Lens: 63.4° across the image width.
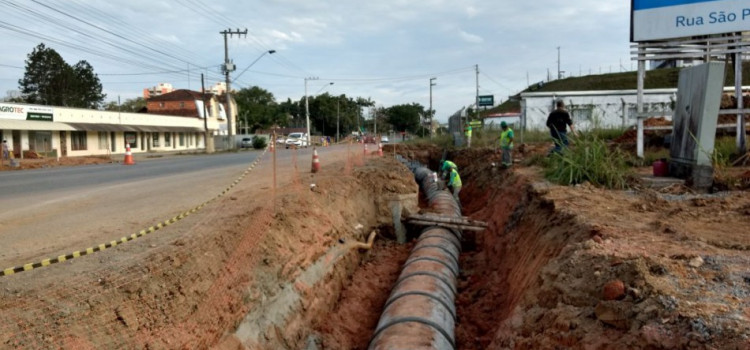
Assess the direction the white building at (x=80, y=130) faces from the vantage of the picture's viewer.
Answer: facing the viewer and to the right of the viewer

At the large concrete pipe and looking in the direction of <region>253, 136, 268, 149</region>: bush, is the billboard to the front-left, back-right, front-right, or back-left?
front-right

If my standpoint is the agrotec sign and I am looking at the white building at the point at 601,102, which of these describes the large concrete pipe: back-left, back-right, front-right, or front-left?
front-right

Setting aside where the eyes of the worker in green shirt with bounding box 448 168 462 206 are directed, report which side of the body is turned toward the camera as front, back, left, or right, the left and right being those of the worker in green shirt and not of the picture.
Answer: left

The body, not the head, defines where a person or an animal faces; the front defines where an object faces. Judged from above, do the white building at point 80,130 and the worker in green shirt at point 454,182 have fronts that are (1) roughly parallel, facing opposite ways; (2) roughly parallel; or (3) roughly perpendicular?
roughly parallel, facing opposite ways

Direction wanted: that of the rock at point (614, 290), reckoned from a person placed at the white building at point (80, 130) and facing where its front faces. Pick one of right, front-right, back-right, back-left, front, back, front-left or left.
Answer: front-right

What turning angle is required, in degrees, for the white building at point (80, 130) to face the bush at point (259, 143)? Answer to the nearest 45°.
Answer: approximately 90° to its left

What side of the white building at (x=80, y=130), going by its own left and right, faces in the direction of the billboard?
front

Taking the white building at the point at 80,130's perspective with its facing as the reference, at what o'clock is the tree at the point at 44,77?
The tree is roughly at 7 o'clock from the white building.

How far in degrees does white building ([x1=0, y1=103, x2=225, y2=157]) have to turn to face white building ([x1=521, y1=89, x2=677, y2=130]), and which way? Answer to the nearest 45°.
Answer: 0° — it already faces it

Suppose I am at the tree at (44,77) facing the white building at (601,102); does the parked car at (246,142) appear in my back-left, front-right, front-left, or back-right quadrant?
front-left

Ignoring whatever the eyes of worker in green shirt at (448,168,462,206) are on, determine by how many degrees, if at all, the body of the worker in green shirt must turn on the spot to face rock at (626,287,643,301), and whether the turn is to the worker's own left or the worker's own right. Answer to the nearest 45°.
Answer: approximately 90° to the worker's own left

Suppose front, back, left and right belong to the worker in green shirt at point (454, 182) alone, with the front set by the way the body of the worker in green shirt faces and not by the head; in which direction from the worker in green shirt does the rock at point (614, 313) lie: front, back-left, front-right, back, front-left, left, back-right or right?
left

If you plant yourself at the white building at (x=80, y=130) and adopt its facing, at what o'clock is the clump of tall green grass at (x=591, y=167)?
The clump of tall green grass is roughly at 1 o'clock from the white building.
